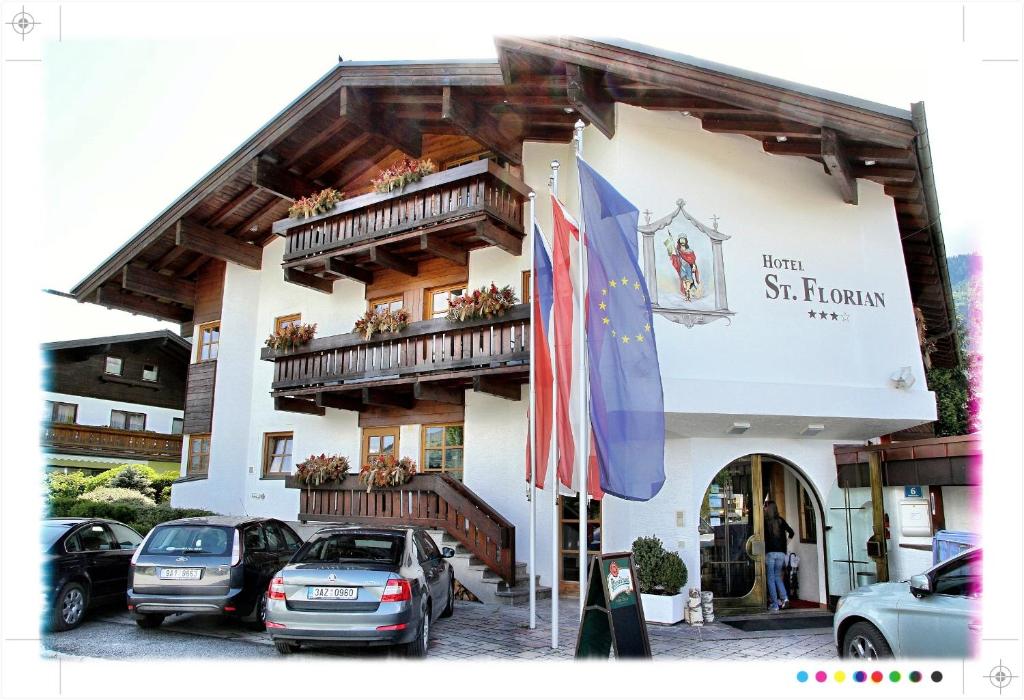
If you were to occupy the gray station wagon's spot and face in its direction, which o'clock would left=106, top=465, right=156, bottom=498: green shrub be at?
The green shrub is roughly at 10 o'clock from the gray station wagon.

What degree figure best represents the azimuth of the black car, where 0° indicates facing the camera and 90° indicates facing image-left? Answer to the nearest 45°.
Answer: approximately 225°

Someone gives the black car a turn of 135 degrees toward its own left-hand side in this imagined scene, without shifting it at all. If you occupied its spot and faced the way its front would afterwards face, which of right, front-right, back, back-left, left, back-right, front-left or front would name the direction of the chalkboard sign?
back-left

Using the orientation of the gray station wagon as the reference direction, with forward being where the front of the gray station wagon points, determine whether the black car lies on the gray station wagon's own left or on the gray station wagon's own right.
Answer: on the gray station wagon's own left

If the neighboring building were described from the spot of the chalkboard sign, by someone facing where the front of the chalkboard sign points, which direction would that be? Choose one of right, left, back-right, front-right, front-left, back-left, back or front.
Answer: back

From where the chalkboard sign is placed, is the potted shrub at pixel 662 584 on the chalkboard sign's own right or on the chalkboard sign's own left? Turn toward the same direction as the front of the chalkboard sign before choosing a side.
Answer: on the chalkboard sign's own left

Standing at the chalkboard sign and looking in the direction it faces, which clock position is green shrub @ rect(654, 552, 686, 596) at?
The green shrub is roughly at 8 o'clock from the chalkboard sign.

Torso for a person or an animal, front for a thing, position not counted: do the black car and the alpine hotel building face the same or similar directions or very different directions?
very different directions

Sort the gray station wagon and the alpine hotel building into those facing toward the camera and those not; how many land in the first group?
1

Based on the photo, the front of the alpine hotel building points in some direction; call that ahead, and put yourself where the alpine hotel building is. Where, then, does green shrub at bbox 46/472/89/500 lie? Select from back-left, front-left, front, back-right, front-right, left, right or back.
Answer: back-right

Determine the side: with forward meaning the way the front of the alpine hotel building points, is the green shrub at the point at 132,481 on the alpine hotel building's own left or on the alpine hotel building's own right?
on the alpine hotel building's own right

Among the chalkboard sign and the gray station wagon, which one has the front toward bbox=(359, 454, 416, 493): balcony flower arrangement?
the gray station wagon

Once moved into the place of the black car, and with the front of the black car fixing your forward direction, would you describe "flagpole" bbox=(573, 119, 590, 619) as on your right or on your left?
on your right

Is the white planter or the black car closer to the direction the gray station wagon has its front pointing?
the white planter

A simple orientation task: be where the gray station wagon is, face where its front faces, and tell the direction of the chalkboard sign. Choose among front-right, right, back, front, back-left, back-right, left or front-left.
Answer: right

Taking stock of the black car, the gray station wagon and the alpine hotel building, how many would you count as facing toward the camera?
1

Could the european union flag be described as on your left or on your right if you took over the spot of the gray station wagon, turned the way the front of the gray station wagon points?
on your right

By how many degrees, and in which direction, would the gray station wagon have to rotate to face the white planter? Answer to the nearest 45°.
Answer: approximately 45° to its right
